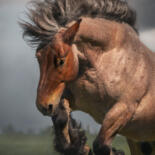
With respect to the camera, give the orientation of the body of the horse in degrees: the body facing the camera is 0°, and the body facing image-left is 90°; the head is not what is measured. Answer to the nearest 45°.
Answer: approximately 45°
